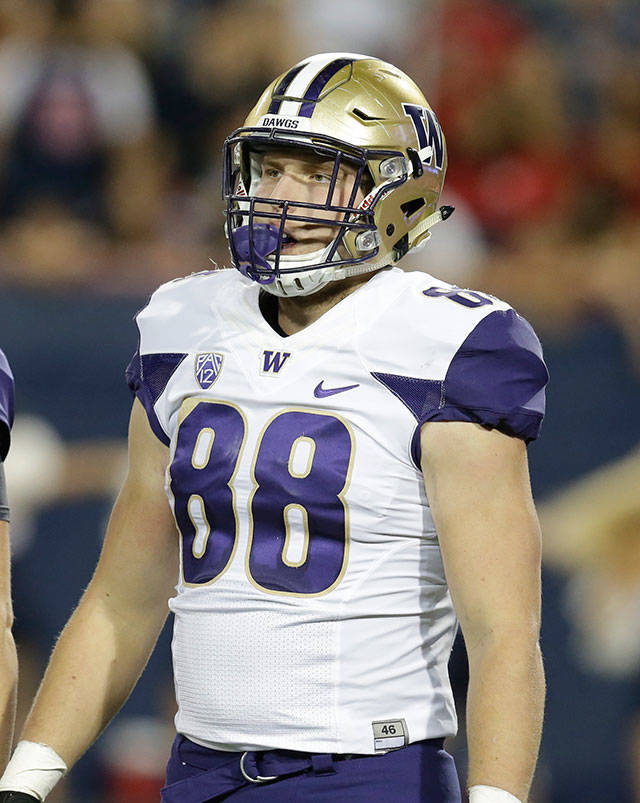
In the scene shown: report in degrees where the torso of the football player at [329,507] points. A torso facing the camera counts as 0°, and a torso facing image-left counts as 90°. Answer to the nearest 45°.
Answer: approximately 45°
